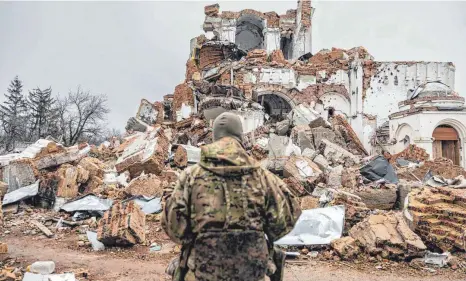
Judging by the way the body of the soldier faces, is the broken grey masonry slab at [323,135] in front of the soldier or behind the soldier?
in front

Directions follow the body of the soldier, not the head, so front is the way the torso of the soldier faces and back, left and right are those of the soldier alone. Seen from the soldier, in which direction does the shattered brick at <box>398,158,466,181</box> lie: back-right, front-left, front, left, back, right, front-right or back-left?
front-right

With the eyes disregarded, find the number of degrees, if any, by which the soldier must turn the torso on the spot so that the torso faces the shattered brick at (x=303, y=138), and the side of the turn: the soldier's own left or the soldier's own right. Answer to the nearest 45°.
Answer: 0° — they already face it

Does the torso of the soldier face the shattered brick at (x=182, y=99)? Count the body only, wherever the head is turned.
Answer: yes

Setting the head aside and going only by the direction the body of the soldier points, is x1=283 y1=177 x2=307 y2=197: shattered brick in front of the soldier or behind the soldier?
in front

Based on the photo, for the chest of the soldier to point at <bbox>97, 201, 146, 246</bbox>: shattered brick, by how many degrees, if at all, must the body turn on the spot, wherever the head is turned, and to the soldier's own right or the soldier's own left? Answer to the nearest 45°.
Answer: approximately 45° to the soldier's own left

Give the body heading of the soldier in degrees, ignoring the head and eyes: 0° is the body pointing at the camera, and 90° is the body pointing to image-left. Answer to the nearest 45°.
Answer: approximately 180°

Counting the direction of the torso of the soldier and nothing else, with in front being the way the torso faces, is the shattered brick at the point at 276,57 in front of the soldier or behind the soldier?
in front

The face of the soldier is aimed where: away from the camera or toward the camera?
away from the camera

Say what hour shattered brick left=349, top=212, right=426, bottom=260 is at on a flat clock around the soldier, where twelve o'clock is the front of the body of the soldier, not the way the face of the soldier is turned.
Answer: The shattered brick is roughly at 1 o'clock from the soldier.

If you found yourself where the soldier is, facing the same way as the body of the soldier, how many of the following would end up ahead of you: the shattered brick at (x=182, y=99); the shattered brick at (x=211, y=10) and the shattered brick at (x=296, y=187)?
3

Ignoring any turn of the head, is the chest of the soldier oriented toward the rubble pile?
yes

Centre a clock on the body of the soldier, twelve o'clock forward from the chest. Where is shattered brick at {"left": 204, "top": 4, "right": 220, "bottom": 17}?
The shattered brick is roughly at 12 o'clock from the soldier.
